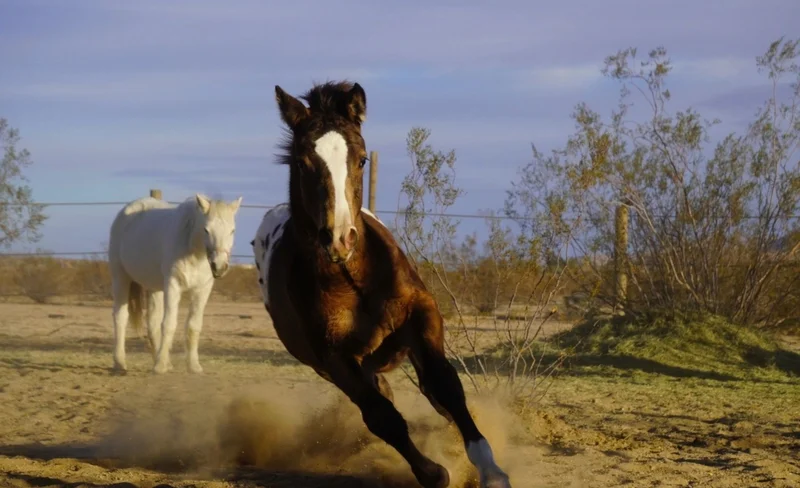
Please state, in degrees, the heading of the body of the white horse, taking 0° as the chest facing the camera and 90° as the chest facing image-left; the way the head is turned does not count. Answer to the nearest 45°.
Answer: approximately 315°

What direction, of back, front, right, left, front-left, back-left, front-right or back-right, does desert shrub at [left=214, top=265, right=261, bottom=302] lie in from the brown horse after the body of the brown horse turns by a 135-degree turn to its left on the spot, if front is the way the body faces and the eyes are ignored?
front-left

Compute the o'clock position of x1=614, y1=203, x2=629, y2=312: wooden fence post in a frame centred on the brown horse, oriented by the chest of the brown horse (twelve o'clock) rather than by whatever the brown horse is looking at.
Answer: The wooden fence post is roughly at 7 o'clock from the brown horse.

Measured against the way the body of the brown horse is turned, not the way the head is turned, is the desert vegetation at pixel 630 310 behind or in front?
behind

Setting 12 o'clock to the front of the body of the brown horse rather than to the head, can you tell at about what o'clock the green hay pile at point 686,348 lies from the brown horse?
The green hay pile is roughly at 7 o'clock from the brown horse.

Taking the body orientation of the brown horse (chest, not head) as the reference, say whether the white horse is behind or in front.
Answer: behind

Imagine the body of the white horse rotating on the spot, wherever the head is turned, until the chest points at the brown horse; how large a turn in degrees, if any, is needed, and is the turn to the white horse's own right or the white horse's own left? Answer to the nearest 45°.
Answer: approximately 45° to the white horse's own right

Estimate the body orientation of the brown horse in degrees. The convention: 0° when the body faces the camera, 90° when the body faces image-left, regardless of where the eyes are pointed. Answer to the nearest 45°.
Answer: approximately 0°

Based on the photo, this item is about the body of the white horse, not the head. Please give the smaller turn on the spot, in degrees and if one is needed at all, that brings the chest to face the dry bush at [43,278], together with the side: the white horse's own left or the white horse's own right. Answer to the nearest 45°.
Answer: approximately 135° to the white horse's own left

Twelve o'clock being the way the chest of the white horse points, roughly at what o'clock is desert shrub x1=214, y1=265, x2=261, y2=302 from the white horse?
The desert shrub is roughly at 8 o'clock from the white horse.

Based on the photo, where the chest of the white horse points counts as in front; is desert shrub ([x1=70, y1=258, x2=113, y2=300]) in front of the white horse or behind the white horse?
behind
